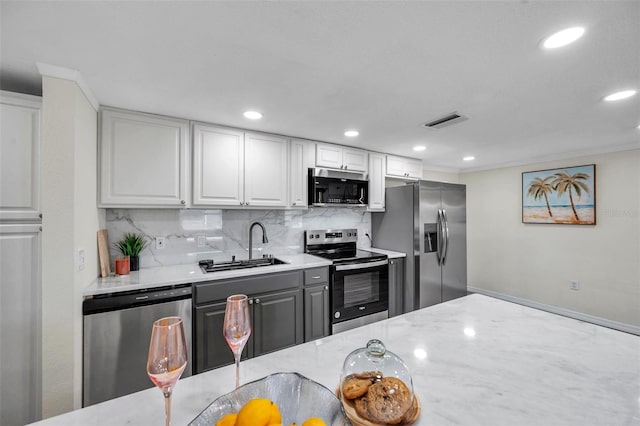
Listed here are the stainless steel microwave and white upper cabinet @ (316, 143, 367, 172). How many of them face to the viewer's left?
0

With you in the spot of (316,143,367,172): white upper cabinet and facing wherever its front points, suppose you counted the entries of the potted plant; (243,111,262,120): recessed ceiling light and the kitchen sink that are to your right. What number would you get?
3

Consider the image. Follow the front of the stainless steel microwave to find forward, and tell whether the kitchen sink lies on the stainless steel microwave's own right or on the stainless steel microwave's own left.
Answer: on the stainless steel microwave's own right

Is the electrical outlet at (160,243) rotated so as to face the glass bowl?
yes

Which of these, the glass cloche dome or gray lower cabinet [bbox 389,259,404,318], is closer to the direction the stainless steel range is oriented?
the glass cloche dome

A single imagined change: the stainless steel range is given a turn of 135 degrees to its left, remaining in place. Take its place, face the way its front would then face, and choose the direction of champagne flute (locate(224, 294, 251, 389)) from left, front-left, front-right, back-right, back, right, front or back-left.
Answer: back

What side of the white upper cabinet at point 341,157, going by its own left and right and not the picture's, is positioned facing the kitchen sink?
right

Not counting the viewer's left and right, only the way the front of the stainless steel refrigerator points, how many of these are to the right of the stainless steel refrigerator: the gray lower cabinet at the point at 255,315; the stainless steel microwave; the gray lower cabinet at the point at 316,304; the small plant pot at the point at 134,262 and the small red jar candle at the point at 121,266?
5

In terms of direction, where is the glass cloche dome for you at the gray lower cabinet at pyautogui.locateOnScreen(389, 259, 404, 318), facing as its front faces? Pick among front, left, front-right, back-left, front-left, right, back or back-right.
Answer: front-right

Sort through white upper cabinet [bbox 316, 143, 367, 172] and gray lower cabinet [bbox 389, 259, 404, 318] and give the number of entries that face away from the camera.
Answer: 0
